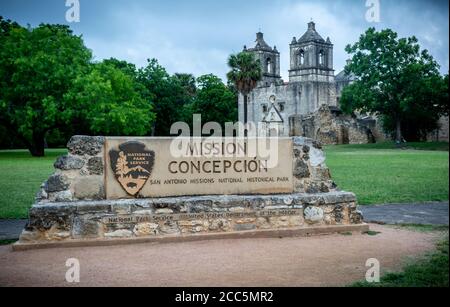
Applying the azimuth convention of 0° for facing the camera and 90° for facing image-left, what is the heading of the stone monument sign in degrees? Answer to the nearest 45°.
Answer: approximately 0°

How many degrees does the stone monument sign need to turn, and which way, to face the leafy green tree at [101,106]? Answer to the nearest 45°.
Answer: approximately 180°

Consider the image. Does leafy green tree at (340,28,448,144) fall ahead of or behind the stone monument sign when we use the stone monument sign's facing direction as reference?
behind

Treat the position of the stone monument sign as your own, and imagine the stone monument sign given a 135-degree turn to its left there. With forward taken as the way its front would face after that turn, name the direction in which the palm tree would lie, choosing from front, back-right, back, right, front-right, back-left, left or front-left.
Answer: front-left

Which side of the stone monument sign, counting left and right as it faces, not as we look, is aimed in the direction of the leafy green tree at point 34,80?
back
